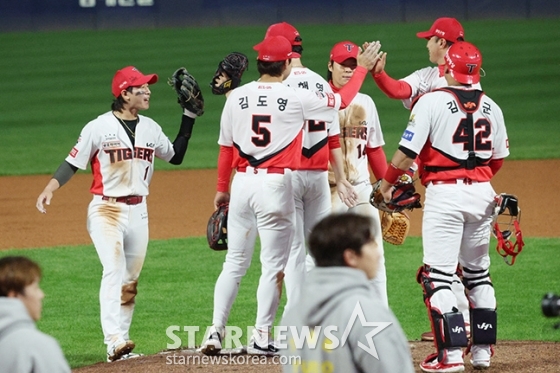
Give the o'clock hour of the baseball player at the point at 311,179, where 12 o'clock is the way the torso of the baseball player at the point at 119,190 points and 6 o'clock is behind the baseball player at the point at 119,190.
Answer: the baseball player at the point at 311,179 is roughly at 11 o'clock from the baseball player at the point at 119,190.

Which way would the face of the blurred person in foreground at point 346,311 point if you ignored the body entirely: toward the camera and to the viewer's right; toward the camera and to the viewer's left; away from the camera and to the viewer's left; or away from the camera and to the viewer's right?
away from the camera and to the viewer's right

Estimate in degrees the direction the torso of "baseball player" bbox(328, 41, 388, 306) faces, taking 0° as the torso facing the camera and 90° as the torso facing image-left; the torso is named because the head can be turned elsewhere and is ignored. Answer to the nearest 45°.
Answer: approximately 0°

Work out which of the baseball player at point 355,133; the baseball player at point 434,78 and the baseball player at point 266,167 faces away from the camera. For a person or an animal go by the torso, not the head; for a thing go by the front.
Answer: the baseball player at point 266,167

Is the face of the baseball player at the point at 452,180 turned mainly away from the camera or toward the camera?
away from the camera

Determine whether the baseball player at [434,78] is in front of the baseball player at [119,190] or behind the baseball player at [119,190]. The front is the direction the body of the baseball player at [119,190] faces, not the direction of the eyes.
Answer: in front

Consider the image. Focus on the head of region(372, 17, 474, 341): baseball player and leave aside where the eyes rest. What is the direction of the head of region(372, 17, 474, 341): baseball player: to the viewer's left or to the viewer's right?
to the viewer's left

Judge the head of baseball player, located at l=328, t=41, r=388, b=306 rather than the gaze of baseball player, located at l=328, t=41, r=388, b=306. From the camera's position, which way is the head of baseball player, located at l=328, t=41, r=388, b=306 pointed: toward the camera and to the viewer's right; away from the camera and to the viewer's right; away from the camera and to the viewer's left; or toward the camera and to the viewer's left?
toward the camera and to the viewer's right

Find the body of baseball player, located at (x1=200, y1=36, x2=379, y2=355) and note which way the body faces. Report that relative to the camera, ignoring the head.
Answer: away from the camera

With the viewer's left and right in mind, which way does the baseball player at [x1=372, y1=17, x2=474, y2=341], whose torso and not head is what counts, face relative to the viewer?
facing to the left of the viewer

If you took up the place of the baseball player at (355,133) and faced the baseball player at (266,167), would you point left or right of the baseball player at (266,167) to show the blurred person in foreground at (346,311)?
left

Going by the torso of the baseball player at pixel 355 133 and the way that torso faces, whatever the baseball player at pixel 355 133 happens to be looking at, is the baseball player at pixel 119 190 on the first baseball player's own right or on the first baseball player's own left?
on the first baseball player's own right
